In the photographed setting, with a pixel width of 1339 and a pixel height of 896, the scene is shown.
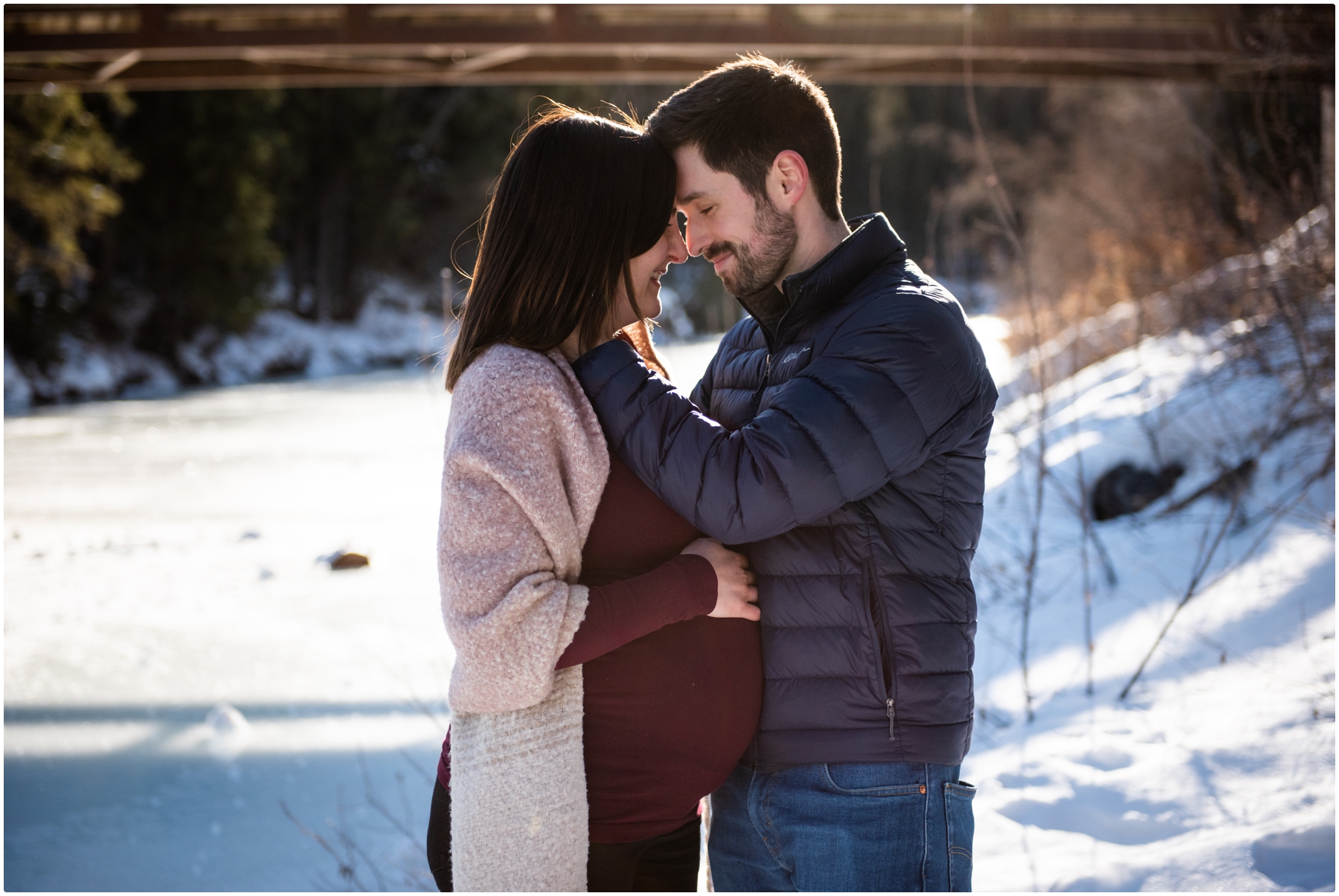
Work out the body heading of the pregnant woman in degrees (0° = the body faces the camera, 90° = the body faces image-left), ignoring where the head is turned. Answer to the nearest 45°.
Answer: approximately 270°

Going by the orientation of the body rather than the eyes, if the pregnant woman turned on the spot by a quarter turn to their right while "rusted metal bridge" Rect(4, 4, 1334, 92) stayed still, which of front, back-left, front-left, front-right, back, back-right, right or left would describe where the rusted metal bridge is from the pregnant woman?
back

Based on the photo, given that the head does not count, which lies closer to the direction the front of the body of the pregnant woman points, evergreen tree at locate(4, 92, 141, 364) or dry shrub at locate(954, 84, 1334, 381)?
the dry shrub

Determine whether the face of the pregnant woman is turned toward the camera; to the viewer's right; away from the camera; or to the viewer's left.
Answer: to the viewer's right

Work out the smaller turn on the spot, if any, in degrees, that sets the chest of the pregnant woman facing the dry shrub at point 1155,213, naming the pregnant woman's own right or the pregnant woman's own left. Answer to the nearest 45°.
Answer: approximately 45° to the pregnant woman's own left

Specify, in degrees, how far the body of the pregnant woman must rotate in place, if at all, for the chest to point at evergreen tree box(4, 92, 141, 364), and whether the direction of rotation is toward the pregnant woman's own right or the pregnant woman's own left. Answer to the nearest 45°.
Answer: approximately 135° to the pregnant woman's own left

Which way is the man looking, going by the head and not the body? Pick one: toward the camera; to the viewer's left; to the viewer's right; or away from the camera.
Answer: to the viewer's left
